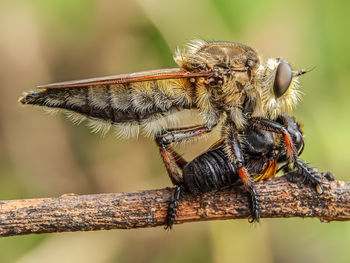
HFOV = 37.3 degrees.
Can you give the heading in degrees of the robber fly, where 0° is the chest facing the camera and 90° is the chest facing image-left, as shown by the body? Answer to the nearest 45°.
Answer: approximately 270°

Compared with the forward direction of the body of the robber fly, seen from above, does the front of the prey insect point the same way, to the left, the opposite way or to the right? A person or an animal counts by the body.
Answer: the same way

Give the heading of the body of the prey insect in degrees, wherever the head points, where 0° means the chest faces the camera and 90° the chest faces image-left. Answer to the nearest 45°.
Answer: approximately 270°

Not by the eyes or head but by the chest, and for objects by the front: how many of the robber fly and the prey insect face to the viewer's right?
2
